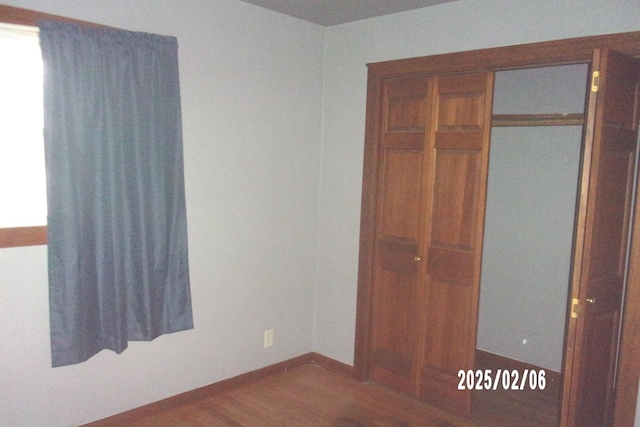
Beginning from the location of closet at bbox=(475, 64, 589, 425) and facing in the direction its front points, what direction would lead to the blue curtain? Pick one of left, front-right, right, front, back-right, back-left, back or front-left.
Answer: front

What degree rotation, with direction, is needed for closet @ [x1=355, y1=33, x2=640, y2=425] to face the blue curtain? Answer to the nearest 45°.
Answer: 0° — it already faces it

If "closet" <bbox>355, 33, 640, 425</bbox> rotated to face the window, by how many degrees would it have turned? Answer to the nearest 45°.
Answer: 0° — it already faces it

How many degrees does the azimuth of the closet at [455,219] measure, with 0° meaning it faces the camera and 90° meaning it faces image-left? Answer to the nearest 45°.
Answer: approximately 45°
